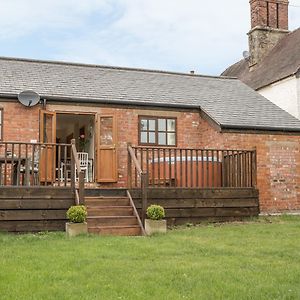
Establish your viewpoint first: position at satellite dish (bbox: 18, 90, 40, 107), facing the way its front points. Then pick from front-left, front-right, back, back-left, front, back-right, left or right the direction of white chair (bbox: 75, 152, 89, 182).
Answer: back-left

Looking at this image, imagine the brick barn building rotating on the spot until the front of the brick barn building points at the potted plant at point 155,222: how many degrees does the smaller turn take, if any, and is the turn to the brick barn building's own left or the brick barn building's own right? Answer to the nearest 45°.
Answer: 0° — it already faces it

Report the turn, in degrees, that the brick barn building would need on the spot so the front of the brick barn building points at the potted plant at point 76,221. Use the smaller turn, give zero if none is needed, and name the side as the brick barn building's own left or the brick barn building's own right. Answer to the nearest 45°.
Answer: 0° — it already faces it

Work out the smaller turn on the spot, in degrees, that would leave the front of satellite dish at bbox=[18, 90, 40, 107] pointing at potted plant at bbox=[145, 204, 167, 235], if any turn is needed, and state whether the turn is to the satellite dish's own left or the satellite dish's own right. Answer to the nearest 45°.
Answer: approximately 45° to the satellite dish's own left

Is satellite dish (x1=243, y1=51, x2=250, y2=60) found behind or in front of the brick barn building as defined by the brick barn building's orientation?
behind

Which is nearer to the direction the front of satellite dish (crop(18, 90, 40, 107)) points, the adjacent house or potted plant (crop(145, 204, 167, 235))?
the potted plant

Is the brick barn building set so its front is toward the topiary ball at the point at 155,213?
yes

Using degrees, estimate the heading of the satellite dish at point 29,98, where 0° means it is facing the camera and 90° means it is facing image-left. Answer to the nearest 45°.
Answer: approximately 0°

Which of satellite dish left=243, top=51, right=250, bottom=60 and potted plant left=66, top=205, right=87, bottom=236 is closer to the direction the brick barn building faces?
the potted plant
